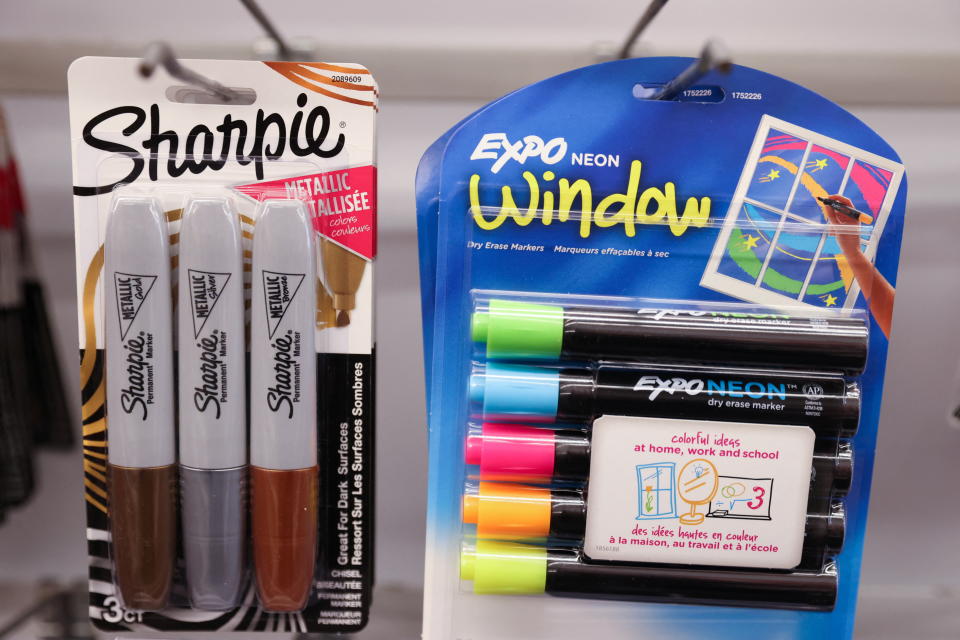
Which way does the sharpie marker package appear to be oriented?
toward the camera
